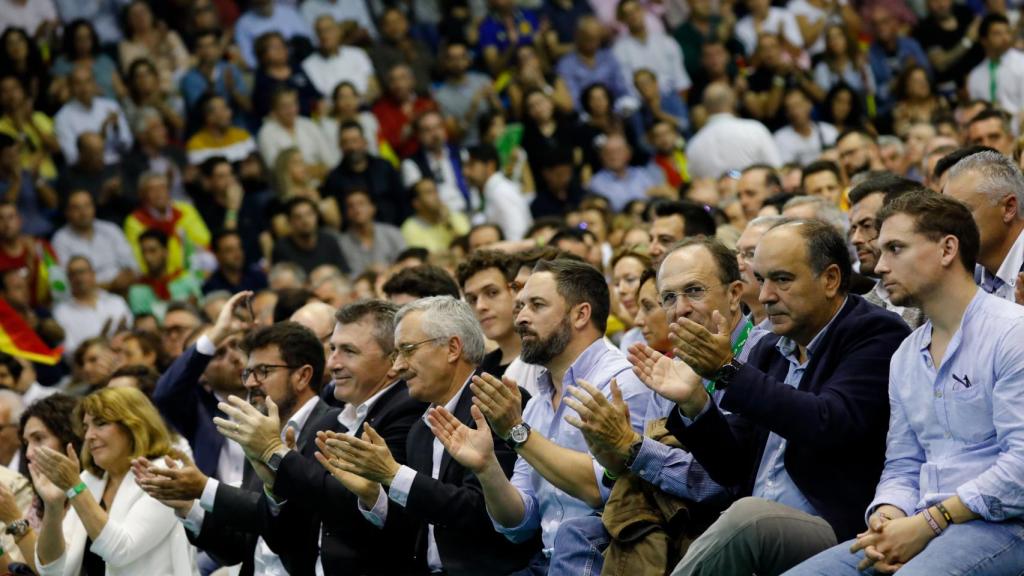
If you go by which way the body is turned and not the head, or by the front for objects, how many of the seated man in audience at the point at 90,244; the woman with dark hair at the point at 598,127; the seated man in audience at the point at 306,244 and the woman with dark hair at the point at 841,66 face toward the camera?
4

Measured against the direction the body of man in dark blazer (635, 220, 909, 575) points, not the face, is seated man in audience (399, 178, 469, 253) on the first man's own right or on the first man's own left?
on the first man's own right

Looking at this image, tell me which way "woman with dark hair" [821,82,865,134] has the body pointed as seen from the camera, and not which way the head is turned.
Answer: toward the camera

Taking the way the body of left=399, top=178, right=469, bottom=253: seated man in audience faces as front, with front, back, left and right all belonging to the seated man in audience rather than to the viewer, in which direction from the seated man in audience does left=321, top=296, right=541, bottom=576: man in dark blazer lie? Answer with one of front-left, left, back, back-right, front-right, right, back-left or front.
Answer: front-right

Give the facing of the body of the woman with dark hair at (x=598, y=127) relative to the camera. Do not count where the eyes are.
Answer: toward the camera

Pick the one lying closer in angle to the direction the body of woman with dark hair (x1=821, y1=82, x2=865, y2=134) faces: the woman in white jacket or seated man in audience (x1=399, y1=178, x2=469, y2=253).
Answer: the woman in white jacket

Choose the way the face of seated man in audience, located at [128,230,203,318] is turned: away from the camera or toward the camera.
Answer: toward the camera

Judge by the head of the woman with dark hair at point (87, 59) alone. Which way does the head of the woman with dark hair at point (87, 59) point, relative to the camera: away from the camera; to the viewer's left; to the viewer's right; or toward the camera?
toward the camera

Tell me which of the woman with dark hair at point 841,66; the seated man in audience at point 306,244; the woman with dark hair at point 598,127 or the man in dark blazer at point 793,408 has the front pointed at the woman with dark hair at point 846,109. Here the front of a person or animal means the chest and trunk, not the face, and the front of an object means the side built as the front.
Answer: the woman with dark hair at point 841,66

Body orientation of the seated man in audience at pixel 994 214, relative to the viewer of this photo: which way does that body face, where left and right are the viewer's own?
facing the viewer and to the left of the viewer

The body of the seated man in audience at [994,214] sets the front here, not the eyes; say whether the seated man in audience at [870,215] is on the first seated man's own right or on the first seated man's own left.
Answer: on the first seated man's own right

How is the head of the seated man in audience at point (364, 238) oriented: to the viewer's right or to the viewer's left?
to the viewer's left

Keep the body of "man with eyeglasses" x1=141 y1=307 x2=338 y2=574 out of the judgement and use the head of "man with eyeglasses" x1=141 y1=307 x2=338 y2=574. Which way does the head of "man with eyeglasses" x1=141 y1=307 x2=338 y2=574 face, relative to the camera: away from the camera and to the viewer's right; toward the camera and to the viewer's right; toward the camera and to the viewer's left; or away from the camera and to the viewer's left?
toward the camera and to the viewer's left

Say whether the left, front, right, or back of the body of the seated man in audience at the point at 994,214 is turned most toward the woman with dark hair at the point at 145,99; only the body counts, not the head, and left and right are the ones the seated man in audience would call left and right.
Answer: right

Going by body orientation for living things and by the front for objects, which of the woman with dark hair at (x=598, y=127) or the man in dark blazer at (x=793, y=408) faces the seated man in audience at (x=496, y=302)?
the woman with dark hair

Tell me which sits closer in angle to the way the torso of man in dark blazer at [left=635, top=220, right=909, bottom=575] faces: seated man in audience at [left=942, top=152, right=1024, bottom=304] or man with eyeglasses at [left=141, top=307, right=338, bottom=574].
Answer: the man with eyeglasses
